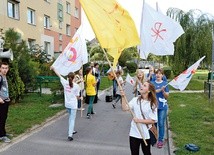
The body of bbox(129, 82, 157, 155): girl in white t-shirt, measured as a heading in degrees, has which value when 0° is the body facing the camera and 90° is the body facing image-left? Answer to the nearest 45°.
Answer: approximately 45°

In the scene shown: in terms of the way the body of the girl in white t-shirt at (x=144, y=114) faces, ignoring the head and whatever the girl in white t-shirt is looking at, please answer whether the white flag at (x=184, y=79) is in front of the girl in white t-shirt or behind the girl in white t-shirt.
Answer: behind

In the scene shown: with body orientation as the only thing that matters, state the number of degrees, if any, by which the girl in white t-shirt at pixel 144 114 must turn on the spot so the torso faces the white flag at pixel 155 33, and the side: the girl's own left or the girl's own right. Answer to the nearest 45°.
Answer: approximately 135° to the girl's own right

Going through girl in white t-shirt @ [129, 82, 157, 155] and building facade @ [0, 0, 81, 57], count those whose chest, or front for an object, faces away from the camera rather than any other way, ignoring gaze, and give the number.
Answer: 0

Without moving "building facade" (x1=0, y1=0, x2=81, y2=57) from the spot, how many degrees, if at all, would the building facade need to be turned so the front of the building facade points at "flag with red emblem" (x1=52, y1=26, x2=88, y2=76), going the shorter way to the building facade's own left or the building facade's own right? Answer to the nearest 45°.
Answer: approximately 45° to the building facade's own right

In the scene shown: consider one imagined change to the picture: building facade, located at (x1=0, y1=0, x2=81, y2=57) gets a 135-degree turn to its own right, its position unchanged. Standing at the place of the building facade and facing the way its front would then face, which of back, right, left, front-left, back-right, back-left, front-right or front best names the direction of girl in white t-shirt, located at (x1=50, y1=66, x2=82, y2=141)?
left

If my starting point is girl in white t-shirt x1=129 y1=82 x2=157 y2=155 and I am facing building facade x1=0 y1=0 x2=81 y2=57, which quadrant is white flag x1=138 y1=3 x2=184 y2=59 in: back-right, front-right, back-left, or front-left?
front-right

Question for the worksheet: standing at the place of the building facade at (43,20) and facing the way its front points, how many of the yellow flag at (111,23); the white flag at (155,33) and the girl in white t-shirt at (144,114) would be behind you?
0

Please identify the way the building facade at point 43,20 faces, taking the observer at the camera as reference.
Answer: facing the viewer and to the right of the viewer

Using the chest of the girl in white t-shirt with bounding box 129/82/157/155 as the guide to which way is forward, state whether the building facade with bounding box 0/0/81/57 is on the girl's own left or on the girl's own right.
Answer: on the girl's own right

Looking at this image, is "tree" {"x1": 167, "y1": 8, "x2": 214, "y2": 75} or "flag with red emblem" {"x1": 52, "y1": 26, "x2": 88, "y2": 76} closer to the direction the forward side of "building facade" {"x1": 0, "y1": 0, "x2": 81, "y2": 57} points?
the tree

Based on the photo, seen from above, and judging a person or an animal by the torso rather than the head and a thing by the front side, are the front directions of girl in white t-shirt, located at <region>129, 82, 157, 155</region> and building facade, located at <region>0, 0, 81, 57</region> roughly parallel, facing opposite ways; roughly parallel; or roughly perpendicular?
roughly perpendicular

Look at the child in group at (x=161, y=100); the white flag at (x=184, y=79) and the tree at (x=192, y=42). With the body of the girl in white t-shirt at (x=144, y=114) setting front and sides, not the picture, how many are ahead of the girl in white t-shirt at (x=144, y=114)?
0
